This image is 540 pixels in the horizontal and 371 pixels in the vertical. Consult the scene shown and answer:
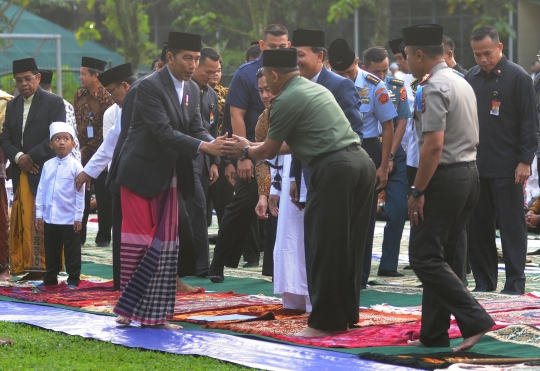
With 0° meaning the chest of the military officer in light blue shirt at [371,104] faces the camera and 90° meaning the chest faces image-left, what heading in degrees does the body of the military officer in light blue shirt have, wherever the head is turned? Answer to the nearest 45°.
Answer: approximately 45°

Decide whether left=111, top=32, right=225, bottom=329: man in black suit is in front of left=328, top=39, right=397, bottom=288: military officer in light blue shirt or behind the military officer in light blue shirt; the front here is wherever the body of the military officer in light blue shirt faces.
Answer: in front

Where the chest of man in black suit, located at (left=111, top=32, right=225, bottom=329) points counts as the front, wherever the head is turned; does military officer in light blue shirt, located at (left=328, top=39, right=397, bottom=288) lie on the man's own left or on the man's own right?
on the man's own left

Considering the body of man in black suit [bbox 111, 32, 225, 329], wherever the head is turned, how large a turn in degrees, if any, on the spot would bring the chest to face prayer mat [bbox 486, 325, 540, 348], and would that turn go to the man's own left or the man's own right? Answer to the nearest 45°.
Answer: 0° — they already face it

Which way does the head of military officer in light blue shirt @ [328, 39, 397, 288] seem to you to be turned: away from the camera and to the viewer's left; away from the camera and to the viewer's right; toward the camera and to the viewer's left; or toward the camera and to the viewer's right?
toward the camera and to the viewer's left

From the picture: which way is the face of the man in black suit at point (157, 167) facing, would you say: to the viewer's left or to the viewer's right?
to the viewer's right

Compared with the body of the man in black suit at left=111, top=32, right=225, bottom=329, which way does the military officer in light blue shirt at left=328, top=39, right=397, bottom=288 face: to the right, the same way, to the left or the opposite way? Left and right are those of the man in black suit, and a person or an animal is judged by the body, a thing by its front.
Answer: to the right

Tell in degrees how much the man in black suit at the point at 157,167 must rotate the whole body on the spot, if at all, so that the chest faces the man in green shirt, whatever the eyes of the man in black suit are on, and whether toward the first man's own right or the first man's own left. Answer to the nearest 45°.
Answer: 0° — they already face them

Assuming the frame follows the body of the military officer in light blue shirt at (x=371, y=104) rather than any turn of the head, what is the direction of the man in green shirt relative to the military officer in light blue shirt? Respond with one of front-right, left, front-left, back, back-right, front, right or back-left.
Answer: front-left

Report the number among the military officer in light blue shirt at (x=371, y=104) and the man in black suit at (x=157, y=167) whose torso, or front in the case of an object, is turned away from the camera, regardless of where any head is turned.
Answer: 0

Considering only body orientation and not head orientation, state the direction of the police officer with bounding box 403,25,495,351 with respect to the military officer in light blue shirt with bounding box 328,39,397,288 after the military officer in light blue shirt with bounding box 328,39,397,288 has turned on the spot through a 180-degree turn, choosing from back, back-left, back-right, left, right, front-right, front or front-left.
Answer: back-right

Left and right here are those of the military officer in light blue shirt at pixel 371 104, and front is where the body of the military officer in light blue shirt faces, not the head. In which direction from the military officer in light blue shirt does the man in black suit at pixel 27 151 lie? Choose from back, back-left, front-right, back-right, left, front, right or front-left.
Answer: front-right

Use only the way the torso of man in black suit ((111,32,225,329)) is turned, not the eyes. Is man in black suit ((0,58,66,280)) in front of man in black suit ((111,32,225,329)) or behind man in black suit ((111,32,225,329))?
behind

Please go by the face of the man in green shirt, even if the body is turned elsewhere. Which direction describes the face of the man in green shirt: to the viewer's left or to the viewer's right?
to the viewer's left
